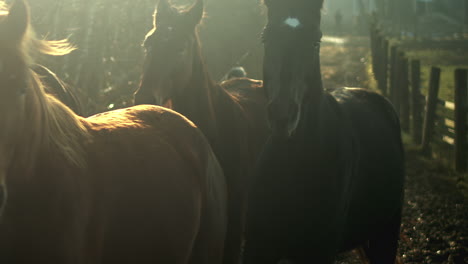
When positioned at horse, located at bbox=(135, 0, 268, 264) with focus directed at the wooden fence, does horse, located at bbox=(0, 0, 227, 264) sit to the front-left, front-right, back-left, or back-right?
back-right

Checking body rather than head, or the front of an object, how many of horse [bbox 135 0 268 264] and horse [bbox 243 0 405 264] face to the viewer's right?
0

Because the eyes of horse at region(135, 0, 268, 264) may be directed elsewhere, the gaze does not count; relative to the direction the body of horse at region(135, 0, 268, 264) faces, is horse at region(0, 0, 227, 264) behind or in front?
in front

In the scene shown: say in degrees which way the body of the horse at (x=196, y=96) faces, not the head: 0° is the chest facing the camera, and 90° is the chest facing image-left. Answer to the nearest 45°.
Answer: approximately 45°

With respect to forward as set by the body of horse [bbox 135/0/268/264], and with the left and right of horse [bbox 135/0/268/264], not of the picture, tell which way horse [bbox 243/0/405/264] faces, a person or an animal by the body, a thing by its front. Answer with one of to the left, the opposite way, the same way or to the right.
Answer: the same way

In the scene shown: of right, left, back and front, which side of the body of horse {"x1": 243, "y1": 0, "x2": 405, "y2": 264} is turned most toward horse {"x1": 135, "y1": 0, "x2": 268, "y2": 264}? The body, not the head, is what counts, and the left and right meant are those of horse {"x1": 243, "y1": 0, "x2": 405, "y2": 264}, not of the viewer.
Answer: right

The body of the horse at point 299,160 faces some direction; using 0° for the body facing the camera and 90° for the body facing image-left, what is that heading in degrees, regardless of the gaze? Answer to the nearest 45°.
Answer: approximately 45°

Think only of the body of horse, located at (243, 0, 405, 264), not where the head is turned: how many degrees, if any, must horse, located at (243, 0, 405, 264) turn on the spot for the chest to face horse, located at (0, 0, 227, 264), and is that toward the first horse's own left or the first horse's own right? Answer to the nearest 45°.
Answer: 0° — it already faces it

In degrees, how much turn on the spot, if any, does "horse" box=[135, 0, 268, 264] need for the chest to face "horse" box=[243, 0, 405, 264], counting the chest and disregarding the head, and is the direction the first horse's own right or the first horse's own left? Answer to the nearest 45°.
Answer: approximately 45° to the first horse's own left

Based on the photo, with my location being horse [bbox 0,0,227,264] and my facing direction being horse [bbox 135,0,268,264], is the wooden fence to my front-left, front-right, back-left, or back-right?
front-right
